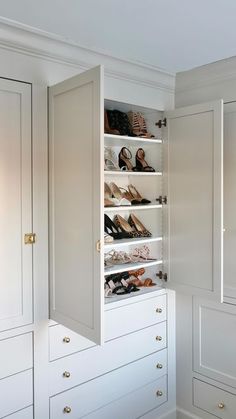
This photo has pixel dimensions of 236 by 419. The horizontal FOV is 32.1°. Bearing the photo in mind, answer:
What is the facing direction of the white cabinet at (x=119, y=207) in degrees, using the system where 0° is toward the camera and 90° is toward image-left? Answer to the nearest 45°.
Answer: approximately 315°
